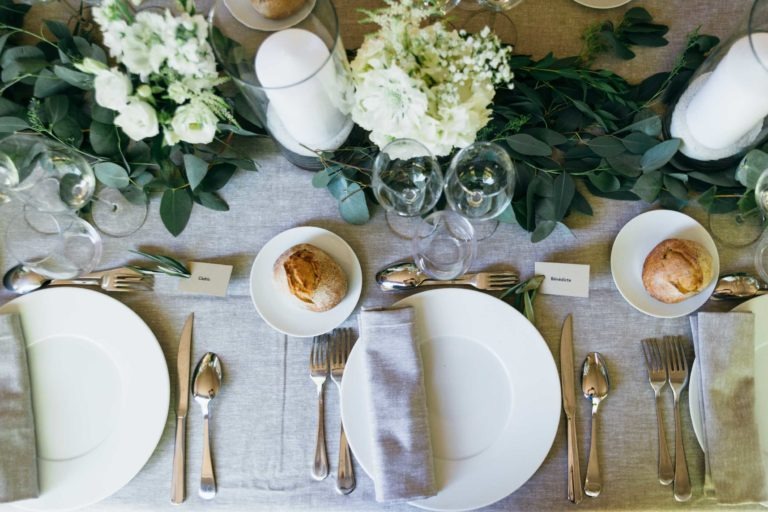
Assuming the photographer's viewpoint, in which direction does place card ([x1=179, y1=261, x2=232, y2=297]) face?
facing the viewer

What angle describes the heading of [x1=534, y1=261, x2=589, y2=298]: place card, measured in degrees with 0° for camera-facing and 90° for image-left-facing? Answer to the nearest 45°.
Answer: approximately 0°

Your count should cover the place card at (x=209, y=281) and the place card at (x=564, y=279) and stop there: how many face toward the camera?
2

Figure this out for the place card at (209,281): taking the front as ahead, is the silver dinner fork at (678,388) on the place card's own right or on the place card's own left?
on the place card's own left

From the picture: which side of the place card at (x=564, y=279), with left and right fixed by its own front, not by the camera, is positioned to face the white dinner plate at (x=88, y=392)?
right
